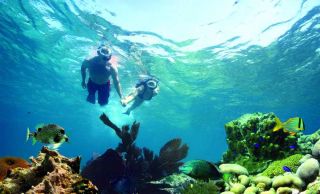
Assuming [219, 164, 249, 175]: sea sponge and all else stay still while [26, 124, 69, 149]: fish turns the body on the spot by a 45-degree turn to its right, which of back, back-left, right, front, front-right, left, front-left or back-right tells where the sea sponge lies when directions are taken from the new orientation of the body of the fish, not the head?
front-left

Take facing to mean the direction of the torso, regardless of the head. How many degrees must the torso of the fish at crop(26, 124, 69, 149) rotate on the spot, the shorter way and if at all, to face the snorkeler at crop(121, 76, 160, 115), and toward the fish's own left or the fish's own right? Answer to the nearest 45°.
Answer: approximately 45° to the fish's own left

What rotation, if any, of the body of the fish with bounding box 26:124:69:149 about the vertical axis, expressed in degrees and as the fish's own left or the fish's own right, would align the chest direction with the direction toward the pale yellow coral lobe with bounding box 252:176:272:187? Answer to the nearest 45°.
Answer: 0° — it already faces it

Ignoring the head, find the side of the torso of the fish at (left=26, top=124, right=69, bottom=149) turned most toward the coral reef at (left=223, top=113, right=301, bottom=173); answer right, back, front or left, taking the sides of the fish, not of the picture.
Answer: front

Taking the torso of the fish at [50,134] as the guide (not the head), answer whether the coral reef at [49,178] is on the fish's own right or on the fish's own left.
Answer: on the fish's own right

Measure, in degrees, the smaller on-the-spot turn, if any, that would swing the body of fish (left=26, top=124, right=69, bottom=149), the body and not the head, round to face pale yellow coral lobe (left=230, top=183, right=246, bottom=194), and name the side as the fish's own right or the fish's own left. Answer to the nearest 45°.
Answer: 0° — it already faces it

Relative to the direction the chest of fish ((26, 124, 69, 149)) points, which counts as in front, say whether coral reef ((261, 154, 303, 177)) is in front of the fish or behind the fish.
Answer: in front

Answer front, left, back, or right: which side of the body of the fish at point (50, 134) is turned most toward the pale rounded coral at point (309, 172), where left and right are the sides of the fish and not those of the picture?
front

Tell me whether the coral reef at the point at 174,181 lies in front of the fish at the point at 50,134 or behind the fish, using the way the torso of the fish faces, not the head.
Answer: in front

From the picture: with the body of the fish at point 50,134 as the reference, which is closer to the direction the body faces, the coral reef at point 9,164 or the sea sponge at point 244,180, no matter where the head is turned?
the sea sponge

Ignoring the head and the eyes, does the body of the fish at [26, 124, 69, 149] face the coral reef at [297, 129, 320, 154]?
yes

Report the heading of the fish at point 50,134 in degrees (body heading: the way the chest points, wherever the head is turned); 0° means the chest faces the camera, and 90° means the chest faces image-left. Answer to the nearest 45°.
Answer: approximately 270°
